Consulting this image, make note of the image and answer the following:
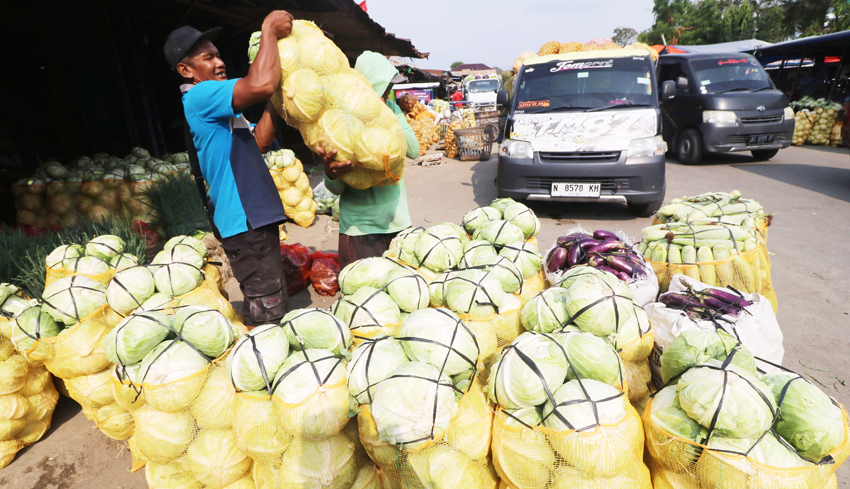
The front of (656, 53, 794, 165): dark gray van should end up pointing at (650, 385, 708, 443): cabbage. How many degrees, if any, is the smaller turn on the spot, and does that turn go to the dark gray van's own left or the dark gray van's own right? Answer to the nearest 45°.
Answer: approximately 45° to the dark gray van's own right

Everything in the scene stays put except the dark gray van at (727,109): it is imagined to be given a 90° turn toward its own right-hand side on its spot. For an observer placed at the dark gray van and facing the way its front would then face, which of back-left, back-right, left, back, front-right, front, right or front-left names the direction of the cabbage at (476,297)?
front-left

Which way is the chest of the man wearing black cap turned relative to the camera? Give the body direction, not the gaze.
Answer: to the viewer's right

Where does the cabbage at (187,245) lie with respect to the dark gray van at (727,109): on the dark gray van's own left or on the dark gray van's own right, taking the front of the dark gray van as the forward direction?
on the dark gray van's own right

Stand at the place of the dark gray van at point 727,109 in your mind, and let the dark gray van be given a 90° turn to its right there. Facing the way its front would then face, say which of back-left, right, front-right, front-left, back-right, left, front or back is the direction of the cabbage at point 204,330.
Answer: front-left

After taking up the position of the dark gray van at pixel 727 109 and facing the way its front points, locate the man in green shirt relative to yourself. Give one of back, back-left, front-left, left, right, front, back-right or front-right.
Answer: front-right

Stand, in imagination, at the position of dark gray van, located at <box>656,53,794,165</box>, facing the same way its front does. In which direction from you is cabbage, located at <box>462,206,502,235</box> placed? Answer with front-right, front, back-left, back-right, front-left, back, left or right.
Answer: front-right

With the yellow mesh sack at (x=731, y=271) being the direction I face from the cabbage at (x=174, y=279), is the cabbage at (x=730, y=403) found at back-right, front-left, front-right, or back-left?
front-right

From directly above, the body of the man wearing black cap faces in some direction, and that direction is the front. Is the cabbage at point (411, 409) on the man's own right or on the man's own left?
on the man's own right

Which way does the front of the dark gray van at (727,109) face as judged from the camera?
facing the viewer and to the right of the viewer
